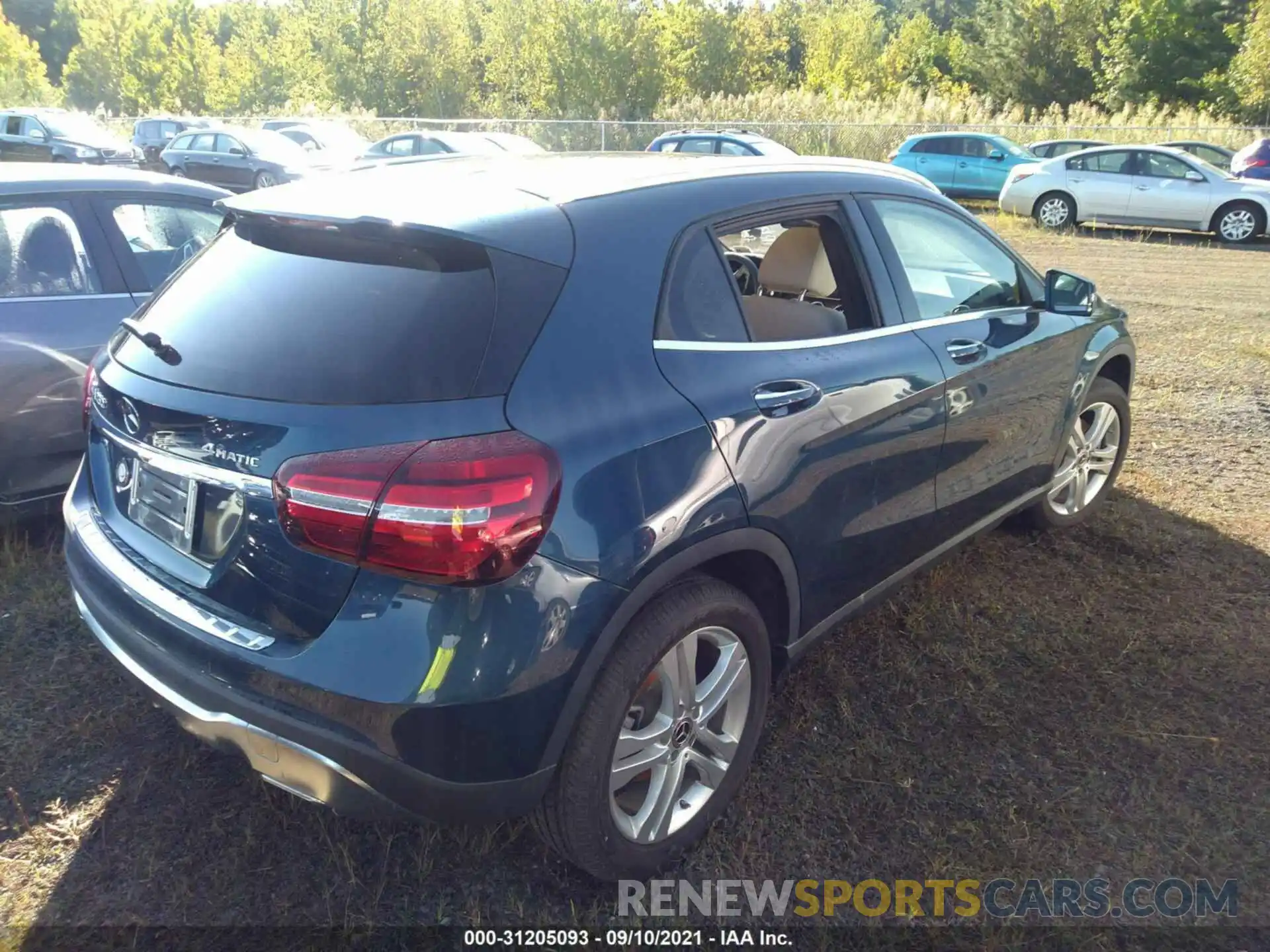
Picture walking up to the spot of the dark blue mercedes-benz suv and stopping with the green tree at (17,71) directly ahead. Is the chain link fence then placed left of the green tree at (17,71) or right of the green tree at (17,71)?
right

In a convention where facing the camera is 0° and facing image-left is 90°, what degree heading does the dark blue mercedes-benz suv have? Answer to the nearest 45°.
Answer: approximately 225°

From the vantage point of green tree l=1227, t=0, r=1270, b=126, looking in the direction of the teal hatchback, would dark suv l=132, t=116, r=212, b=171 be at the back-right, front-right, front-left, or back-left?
front-right

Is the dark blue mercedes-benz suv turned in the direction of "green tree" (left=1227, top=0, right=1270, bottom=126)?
yes

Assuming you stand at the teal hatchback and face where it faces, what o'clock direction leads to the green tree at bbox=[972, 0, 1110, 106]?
The green tree is roughly at 9 o'clock from the teal hatchback.

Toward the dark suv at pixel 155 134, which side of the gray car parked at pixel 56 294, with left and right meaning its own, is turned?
left

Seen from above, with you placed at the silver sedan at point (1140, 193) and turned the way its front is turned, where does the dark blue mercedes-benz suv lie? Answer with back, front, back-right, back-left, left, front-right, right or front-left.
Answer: right

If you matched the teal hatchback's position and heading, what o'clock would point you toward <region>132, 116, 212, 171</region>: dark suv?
The dark suv is roughly at 6 o'clock from the teal hatchback.

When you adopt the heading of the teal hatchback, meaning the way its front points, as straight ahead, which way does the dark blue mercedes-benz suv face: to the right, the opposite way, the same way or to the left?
to the left

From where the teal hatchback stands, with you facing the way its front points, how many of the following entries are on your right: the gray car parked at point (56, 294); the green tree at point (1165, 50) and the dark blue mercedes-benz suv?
2

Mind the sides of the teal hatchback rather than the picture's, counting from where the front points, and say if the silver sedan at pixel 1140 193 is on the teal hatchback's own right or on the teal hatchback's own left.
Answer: on the teal hatchback's own right

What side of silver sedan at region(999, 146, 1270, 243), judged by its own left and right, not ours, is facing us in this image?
right

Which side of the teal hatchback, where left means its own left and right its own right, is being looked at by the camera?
right

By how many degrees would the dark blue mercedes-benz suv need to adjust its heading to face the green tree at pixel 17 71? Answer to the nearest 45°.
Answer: approximately 90° to its left
